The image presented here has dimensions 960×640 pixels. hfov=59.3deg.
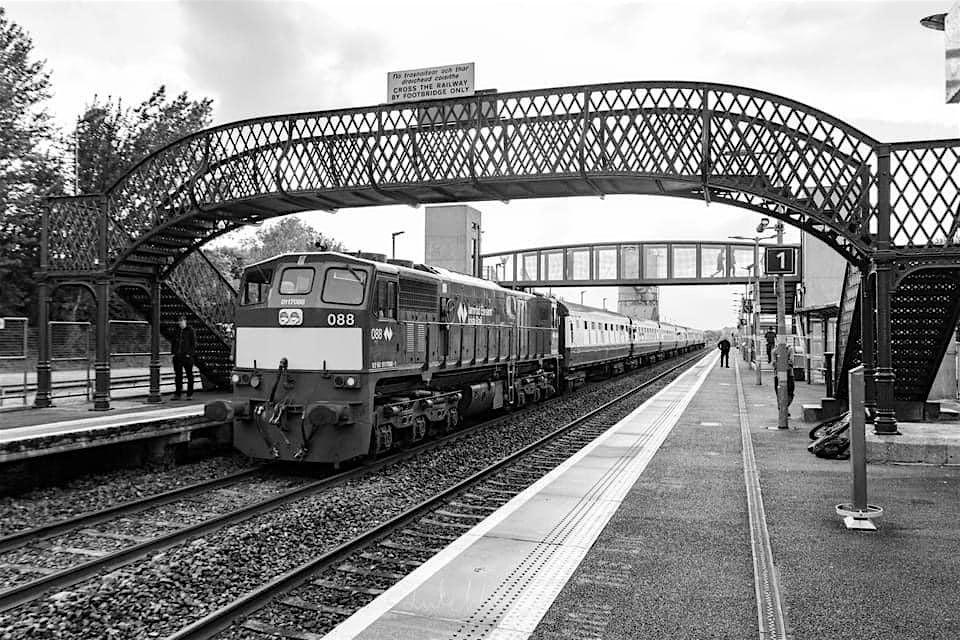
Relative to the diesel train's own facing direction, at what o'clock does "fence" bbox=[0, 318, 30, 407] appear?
The fence is roughly at 1 o'clock from the diesel train.

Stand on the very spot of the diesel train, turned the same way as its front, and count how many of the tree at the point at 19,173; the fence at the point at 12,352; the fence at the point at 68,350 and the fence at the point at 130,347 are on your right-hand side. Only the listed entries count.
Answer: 4

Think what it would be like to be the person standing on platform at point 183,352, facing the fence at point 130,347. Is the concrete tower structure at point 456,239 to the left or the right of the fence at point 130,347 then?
right

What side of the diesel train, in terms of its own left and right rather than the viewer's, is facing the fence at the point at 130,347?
right

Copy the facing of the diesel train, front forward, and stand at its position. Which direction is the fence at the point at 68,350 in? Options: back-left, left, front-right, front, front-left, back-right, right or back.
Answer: right

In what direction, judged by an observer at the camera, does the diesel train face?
facing the viewer and to the left of the viewer

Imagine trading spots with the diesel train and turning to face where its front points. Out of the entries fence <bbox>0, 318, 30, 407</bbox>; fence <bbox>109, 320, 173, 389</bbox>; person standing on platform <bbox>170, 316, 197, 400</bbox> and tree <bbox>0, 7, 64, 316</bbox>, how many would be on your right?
4

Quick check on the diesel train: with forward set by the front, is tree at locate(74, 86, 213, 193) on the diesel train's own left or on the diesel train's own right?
on the diesel train's own right

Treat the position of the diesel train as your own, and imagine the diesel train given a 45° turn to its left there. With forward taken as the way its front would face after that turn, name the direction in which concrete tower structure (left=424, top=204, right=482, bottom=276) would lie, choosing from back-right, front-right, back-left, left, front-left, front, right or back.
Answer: back

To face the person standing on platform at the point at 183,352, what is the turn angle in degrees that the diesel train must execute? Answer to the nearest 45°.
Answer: approximately 90° to its right

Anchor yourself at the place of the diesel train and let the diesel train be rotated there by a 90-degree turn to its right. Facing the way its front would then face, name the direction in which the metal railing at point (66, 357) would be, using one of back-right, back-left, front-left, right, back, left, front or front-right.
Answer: front

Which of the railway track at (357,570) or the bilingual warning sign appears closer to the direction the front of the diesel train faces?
the railway track

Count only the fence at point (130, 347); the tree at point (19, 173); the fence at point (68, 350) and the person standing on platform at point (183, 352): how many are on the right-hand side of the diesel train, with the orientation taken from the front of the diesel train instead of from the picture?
4
